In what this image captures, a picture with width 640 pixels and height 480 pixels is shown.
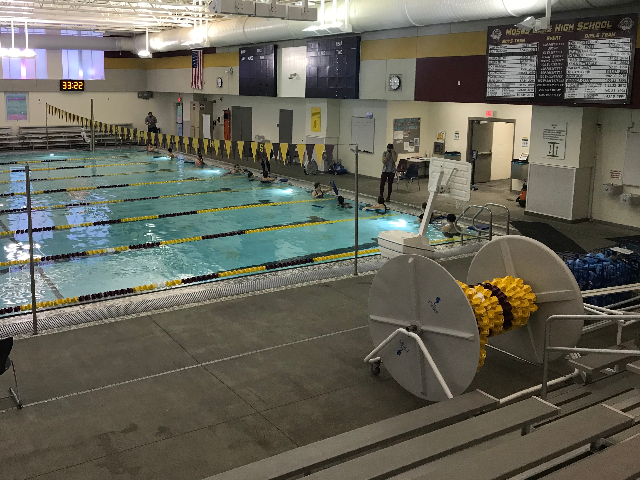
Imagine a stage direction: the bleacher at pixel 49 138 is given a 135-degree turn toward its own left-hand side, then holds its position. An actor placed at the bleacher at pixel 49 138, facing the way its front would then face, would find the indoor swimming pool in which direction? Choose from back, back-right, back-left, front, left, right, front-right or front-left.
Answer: back-right

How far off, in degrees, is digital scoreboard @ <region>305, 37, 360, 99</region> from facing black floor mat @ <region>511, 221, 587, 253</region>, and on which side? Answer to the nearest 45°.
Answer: approximately 45° to its left

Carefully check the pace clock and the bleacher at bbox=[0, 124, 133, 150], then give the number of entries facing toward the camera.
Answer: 2

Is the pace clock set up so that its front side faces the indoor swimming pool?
yes

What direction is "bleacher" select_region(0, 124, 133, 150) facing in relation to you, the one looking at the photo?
facing the viewer

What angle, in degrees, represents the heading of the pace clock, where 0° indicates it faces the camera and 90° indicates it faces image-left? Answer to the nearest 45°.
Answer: approximately 0°

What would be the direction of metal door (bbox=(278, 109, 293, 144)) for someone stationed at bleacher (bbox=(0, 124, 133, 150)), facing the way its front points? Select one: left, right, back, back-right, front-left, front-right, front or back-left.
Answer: front-left

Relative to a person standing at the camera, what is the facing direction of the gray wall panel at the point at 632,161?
facing the viewer and to the left of the viewer

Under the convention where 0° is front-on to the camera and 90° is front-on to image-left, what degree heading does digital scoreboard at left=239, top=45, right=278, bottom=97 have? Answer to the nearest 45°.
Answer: approximately 45°

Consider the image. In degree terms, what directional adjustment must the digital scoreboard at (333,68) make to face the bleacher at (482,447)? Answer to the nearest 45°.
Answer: approximately 45° to its left

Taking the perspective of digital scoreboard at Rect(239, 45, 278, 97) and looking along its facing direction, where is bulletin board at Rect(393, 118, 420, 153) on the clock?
The bulletin board is roughly at 9 o'clock from the digital scoreboard.

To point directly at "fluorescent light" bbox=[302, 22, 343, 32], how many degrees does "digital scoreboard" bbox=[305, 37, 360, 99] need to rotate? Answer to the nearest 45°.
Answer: approximately 45° to its left

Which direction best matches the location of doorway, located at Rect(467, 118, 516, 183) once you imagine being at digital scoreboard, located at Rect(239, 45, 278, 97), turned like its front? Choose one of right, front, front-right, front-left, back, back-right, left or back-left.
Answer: left

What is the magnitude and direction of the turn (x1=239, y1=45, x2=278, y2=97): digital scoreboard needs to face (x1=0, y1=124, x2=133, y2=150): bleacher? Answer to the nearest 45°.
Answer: approximately 90° to its right

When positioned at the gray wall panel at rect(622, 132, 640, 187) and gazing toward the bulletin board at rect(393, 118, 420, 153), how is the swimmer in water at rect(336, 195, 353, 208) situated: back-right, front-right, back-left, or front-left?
front-left
